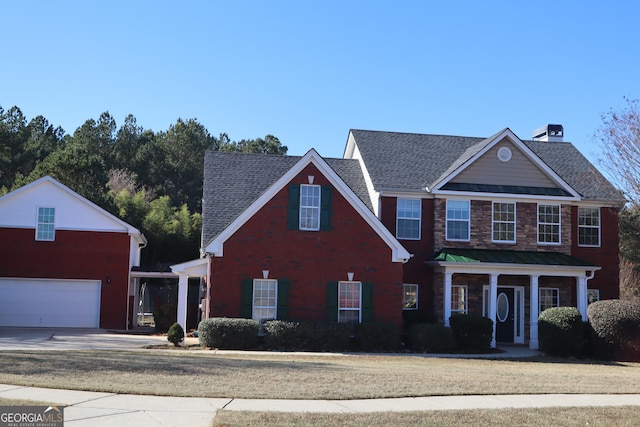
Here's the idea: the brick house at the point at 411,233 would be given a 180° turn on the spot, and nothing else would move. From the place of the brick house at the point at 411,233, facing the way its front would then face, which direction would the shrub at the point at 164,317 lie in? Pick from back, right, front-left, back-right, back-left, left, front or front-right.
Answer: left

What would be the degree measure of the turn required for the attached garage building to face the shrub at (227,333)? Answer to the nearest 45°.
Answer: approximately 45° to its left

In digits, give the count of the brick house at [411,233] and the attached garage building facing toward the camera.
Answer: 2

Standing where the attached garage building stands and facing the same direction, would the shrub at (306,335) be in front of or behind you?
in front

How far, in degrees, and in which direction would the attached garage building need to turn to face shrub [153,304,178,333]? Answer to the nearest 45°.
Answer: approximately 90° to its left

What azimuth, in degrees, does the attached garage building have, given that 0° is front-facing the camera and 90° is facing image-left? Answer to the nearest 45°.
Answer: approximately 0°

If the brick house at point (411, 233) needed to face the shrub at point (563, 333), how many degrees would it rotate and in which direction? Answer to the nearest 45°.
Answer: approximately 45° to its left

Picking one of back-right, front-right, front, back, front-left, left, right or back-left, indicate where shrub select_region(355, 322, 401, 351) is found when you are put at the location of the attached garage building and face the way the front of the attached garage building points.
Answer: front-left

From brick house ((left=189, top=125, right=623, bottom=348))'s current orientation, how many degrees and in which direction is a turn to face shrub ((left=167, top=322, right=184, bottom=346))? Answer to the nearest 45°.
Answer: approximately 45° to its right

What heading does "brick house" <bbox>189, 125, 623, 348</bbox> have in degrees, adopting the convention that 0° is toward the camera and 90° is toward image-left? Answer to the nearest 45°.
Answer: approximately 0°
